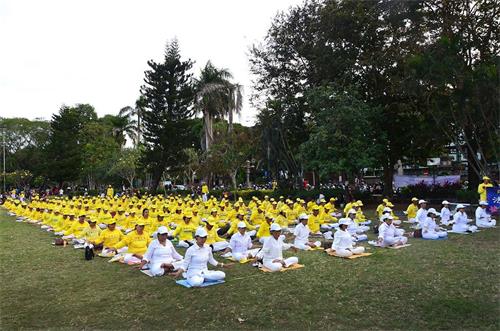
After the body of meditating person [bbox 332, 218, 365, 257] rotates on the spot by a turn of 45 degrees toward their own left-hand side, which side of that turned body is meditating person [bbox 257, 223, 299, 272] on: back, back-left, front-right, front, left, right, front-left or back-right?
back-right

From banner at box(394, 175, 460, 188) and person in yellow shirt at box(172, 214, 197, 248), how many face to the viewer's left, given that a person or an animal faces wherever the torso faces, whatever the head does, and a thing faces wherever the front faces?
0

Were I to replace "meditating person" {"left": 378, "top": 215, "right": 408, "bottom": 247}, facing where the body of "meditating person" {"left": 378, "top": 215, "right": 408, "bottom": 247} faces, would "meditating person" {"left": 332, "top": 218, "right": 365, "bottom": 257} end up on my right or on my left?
on my right

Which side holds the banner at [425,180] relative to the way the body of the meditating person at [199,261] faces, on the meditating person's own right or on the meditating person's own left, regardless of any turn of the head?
on the meditating person's own left

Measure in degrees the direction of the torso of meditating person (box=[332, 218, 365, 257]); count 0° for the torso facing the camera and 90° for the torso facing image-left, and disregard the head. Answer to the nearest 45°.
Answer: approximately 315°

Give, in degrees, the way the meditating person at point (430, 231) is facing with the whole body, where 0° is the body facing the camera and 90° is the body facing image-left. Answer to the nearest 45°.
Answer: approximately 315°

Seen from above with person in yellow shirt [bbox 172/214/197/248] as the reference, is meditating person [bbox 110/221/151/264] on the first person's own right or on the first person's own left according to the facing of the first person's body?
on the first person's own right

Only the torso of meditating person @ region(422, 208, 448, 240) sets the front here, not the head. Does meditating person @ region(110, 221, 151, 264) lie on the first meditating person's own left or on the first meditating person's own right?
on the first meditating person's own right

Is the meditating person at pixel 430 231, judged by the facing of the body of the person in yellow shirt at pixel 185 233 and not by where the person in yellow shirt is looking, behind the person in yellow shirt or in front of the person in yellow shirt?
in front

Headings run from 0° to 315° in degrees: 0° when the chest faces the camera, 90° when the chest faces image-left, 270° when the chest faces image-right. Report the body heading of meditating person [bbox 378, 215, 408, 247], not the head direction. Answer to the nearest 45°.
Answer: approximately 315°

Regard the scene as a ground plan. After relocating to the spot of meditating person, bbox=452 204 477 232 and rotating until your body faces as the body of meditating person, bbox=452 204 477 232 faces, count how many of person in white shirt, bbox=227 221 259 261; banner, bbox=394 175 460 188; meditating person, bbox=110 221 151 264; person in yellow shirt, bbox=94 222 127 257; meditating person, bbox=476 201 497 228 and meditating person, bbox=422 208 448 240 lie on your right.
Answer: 4
